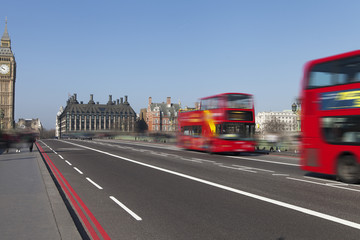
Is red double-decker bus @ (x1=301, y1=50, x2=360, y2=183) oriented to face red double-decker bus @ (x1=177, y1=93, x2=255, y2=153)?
no

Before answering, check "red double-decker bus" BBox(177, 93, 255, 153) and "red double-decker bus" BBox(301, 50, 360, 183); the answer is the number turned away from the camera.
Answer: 0

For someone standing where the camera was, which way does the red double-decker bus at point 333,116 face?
facing the viewer and to the right of the viewer

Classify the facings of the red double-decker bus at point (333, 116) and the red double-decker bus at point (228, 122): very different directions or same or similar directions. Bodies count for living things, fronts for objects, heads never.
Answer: same or similar directions

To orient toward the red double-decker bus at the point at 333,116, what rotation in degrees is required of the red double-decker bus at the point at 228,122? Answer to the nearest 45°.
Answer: approximately 45° to its right
